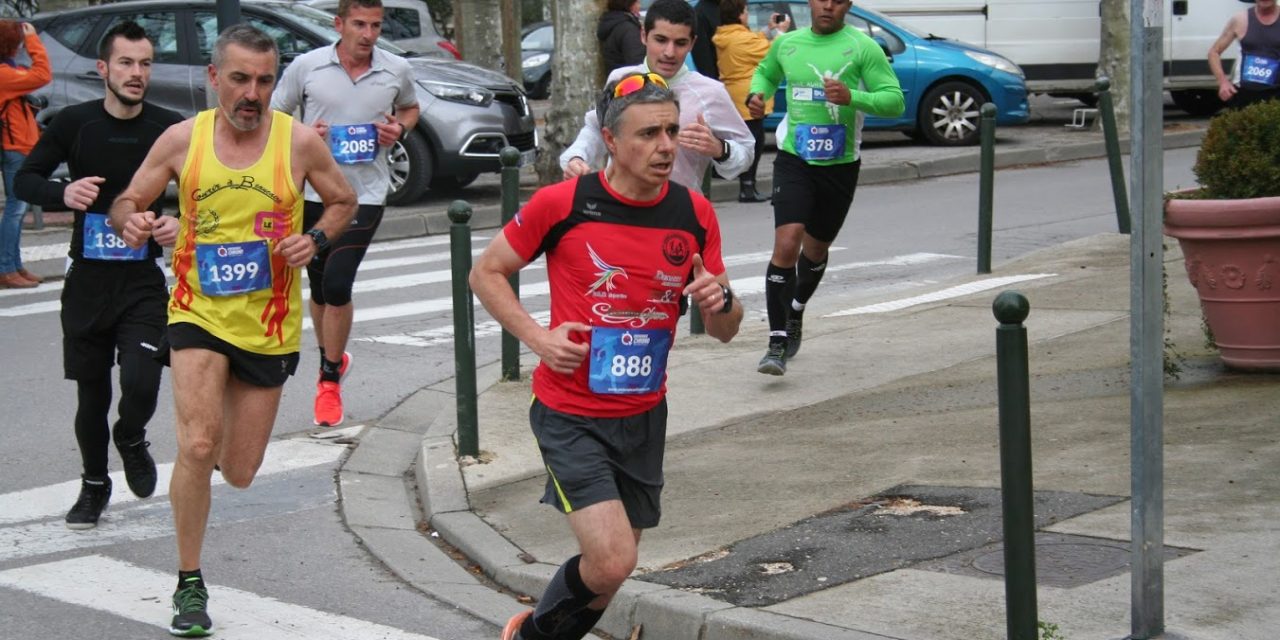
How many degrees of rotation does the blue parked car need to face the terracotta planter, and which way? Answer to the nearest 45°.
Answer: approximately 90° to its right

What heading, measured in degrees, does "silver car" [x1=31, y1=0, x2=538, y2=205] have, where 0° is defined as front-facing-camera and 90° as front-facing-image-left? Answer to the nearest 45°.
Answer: approximately 315°

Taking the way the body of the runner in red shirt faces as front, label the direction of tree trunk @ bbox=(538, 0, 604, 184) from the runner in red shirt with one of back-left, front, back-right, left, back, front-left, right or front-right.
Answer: back-left

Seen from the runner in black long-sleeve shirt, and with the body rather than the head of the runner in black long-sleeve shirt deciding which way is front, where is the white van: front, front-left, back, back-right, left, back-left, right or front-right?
back-left

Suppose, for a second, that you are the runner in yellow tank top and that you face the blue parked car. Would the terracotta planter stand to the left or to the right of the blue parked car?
right

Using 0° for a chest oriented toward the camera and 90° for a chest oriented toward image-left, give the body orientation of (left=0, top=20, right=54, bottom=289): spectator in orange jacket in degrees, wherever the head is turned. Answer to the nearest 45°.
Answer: approximately 270°

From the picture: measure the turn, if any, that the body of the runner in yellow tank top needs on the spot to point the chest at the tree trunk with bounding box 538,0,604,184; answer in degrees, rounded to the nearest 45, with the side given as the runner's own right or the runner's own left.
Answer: approximately 180°

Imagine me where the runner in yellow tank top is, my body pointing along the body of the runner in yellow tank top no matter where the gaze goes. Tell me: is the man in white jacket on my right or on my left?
on my left

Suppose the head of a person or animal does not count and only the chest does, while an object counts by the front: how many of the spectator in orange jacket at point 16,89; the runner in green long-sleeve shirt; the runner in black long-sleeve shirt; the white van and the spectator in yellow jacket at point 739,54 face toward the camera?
2

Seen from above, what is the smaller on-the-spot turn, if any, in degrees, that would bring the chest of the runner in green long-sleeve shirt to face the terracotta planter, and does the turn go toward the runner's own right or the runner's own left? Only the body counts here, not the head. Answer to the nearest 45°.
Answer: approximately 90° to the runner's own left

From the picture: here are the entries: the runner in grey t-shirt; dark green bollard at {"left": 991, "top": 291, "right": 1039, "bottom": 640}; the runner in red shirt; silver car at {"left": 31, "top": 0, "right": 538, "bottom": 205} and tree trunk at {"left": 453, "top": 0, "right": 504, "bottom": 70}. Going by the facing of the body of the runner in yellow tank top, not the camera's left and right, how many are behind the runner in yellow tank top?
3
